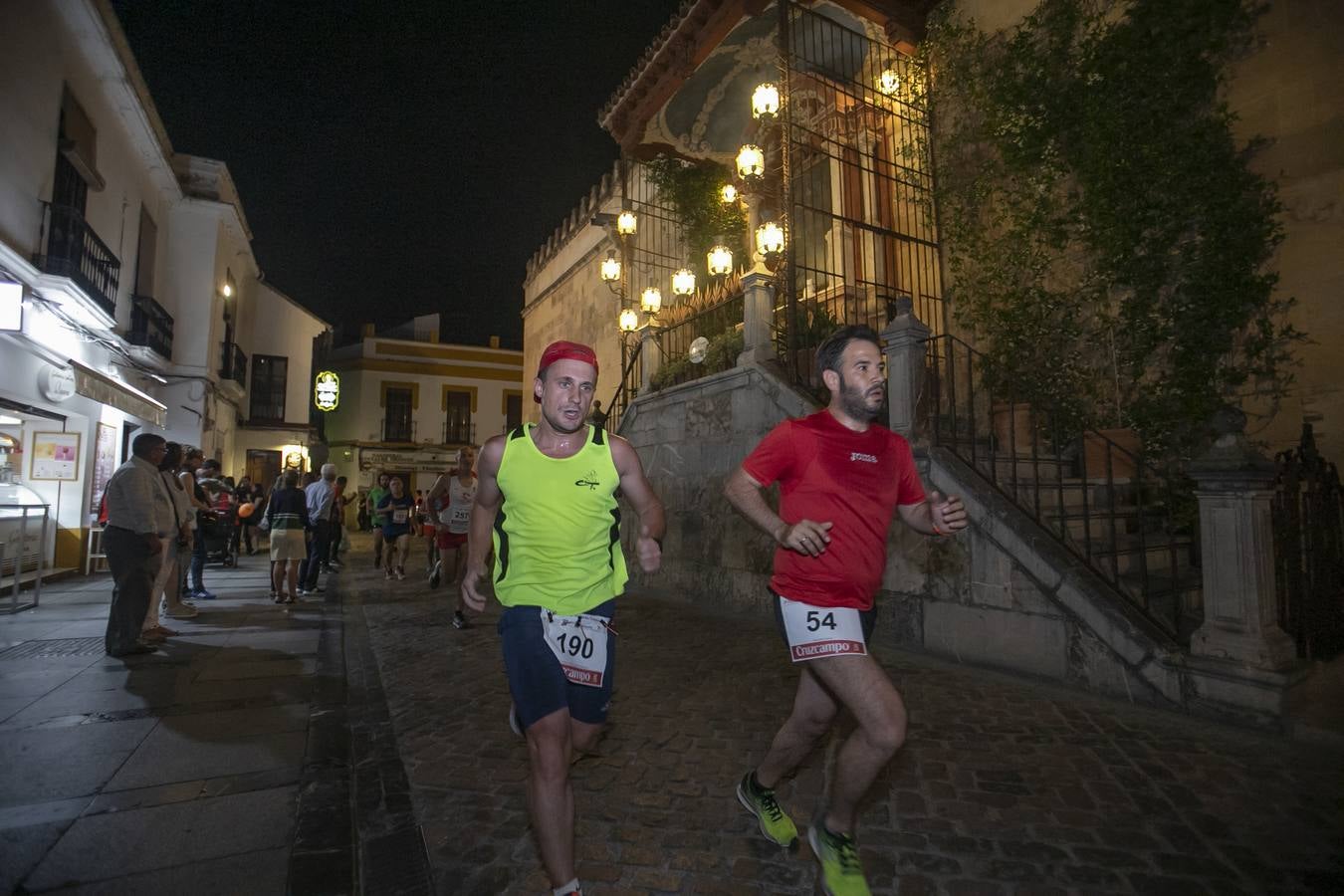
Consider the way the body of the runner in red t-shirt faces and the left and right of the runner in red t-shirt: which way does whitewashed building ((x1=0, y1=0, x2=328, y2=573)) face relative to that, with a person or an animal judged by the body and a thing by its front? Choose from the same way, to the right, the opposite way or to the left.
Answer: to the left

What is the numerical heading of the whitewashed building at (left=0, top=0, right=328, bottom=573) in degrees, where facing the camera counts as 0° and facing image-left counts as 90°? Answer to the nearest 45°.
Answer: approximately 270°

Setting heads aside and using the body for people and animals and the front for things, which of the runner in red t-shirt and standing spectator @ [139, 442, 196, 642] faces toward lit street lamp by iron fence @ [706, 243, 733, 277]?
the standing spectator

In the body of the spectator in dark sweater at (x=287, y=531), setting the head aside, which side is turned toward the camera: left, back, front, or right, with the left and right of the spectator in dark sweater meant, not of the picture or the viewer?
back

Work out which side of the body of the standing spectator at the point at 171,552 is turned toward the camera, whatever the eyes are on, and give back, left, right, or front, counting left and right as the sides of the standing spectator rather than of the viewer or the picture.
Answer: right

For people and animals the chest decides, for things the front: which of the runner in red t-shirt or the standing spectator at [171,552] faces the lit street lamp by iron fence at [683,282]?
the standing spectator

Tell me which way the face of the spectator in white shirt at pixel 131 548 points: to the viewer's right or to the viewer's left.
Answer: to the viewer's right

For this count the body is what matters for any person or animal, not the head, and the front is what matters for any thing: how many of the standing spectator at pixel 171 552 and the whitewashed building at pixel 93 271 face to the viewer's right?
2

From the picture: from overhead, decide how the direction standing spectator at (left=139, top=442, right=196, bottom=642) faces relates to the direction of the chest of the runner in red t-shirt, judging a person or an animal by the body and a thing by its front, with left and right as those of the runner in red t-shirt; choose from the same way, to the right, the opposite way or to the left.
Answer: to the left

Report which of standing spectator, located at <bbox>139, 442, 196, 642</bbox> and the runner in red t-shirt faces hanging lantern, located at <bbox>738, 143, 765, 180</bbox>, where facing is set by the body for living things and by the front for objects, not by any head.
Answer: the standing spectator

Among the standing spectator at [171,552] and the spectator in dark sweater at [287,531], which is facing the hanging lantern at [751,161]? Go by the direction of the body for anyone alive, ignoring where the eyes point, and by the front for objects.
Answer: the standing spectator at [171,552]

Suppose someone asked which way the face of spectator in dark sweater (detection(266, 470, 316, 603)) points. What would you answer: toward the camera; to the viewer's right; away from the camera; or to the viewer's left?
away from the camera

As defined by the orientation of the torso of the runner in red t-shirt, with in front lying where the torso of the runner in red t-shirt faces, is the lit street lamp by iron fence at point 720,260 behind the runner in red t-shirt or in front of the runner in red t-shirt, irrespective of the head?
behind

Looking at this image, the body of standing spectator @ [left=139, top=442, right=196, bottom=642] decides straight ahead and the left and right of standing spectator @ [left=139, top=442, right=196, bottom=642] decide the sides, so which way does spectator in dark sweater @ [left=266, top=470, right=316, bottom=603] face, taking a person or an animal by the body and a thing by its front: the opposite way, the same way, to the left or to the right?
to the left
